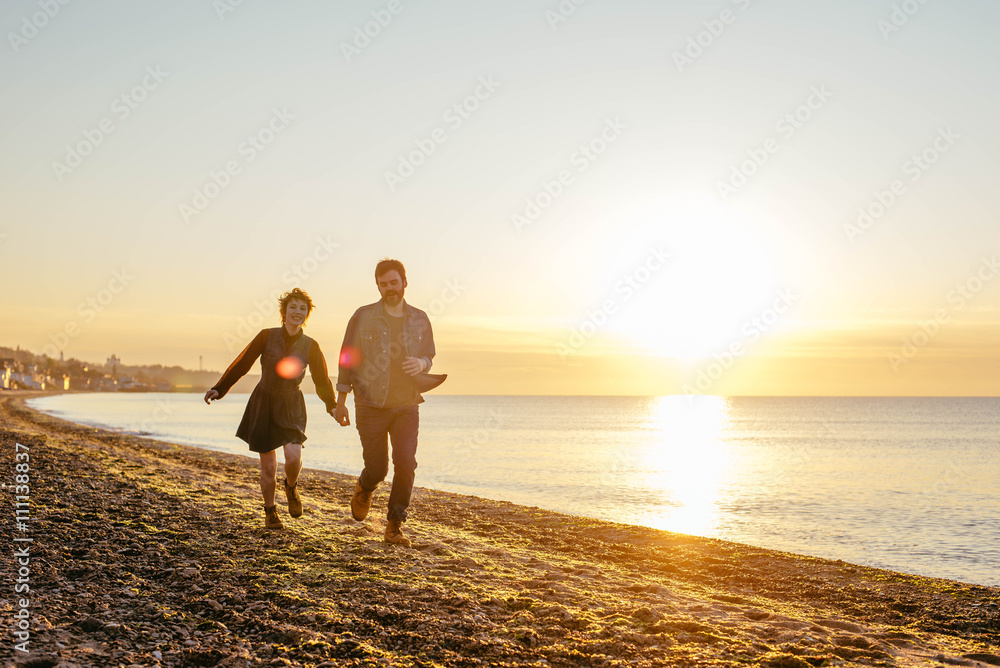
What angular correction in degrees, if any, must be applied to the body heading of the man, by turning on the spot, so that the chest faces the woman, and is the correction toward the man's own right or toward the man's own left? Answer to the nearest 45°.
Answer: approximately 135° to the man's own right

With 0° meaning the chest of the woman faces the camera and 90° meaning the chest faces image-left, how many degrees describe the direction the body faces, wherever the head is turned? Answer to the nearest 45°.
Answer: approximately 0°

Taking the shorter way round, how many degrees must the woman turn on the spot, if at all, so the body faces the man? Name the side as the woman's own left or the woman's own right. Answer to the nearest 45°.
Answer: approximately 45° to the woman's own left

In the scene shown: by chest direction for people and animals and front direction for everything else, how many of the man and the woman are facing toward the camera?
2
